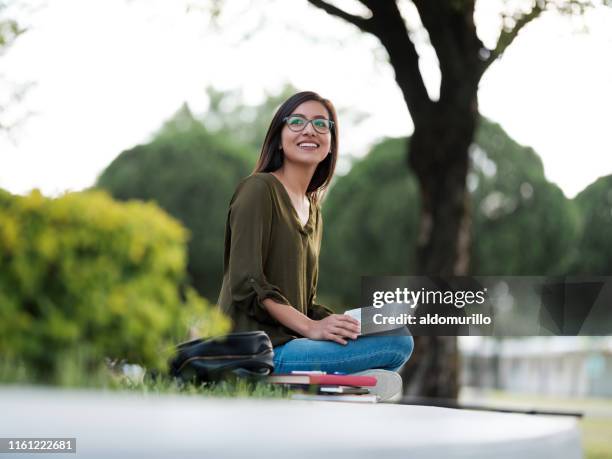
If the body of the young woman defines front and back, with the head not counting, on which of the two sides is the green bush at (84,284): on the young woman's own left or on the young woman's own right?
on the young woman's own right

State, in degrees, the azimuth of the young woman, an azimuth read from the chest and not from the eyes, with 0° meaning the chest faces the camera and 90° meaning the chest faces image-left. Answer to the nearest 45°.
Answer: approximately 315°
